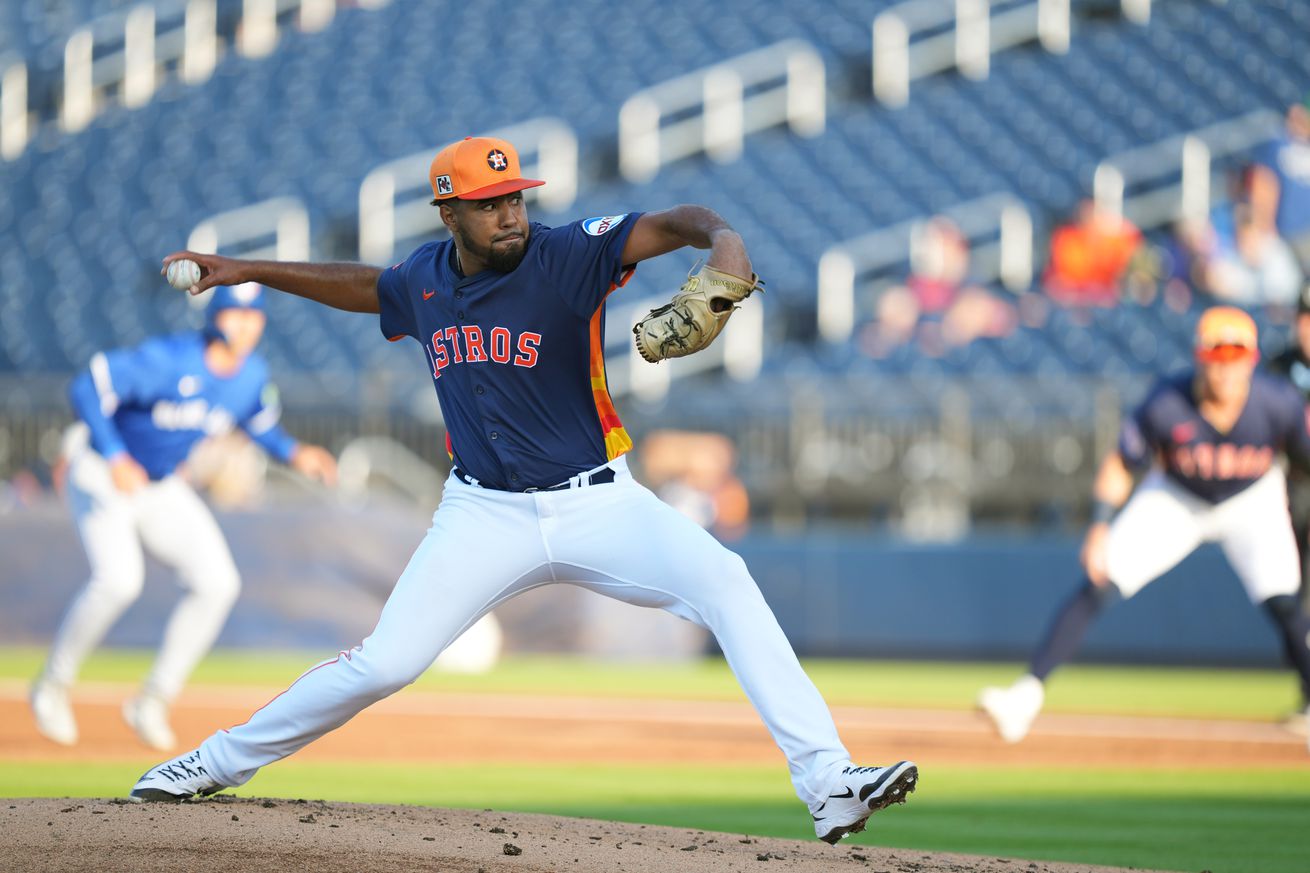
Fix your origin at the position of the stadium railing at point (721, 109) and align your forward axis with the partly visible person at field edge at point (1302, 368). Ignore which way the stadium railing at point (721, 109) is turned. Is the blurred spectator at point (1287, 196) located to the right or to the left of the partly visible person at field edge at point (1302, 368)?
left

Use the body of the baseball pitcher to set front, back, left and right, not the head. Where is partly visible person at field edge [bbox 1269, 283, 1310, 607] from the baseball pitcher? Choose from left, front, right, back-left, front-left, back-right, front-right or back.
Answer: back-left

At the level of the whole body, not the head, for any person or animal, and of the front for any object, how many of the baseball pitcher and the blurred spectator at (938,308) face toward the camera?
2

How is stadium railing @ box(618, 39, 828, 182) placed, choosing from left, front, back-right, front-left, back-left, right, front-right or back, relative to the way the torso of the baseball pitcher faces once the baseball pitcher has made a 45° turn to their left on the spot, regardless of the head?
back-left

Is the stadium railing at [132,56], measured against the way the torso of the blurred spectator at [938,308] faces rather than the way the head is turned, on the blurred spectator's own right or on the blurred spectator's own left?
on the blurred spectator's own right

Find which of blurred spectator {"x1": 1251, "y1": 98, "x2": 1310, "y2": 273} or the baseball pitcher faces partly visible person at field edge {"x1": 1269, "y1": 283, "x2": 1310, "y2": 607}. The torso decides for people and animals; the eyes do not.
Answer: blurred spectator {"x1": 1251, "y1": 98, "x2": 1310, "y2": 273}

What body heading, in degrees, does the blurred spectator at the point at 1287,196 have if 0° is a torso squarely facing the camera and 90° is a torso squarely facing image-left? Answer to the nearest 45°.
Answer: approximately 0°

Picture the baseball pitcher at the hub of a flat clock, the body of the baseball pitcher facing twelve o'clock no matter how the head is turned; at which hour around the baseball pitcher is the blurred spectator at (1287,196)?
The blurred spectator is roughly at 7 o'clock from the baseball pitcher.
